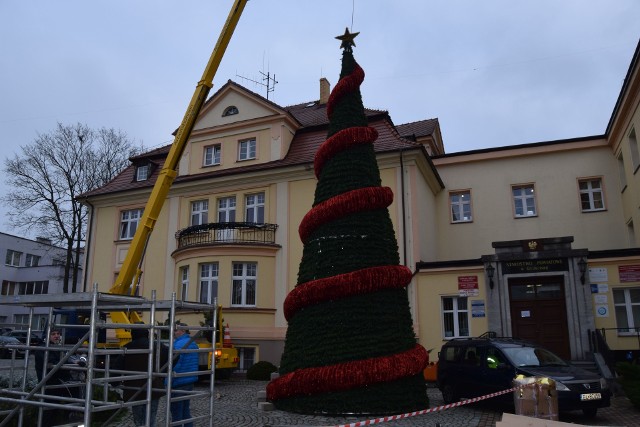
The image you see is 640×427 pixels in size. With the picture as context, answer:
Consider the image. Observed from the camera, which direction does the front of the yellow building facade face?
facing the viewer

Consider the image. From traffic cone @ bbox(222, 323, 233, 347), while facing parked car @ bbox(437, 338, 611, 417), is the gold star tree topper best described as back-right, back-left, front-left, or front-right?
front-right

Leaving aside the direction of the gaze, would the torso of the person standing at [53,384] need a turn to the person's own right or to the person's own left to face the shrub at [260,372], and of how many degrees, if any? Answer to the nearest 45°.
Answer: approximately 90° to the person's own left

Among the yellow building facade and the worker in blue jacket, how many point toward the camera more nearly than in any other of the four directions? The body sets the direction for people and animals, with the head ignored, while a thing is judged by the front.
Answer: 1

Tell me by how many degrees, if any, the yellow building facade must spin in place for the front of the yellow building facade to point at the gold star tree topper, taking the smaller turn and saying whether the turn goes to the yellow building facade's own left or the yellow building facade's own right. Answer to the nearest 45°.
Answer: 0° — it already faces it

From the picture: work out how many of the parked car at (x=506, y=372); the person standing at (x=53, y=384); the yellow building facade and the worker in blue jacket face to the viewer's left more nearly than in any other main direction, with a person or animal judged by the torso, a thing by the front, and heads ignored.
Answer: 1

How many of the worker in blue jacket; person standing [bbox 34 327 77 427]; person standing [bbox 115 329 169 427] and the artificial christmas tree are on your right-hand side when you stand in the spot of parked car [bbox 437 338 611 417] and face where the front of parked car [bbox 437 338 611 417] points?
4

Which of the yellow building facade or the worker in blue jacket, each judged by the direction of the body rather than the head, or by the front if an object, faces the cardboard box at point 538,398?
the yellow building facade

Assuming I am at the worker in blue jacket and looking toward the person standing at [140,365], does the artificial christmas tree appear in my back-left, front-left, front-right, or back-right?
back-right

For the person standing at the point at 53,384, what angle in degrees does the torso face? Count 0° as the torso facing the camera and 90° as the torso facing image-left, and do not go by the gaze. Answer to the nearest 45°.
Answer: approximately 315°

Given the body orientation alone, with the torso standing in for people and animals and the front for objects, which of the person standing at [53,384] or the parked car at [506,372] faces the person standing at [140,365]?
the person standing at [53,384]

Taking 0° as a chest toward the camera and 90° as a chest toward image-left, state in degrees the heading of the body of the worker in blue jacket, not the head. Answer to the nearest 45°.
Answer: approximately 90°

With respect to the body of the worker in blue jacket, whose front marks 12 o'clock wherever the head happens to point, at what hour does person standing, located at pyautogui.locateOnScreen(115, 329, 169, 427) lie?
The person standing is roughly at 1 o'clock from the worker in blue jacket.

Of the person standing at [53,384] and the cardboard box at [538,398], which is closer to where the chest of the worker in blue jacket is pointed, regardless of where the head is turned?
the person standing

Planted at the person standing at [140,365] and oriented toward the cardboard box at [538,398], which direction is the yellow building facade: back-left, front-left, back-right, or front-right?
front-left

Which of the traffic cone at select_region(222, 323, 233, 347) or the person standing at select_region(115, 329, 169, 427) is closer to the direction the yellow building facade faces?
the person standing

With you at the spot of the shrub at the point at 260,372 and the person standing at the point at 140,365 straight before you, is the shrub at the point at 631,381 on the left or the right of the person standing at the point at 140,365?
left

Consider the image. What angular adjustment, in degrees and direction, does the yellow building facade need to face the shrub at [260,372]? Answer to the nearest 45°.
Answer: approximately 45° to its right

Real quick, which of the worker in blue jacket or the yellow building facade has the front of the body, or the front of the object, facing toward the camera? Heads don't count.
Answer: the yellow building facade
